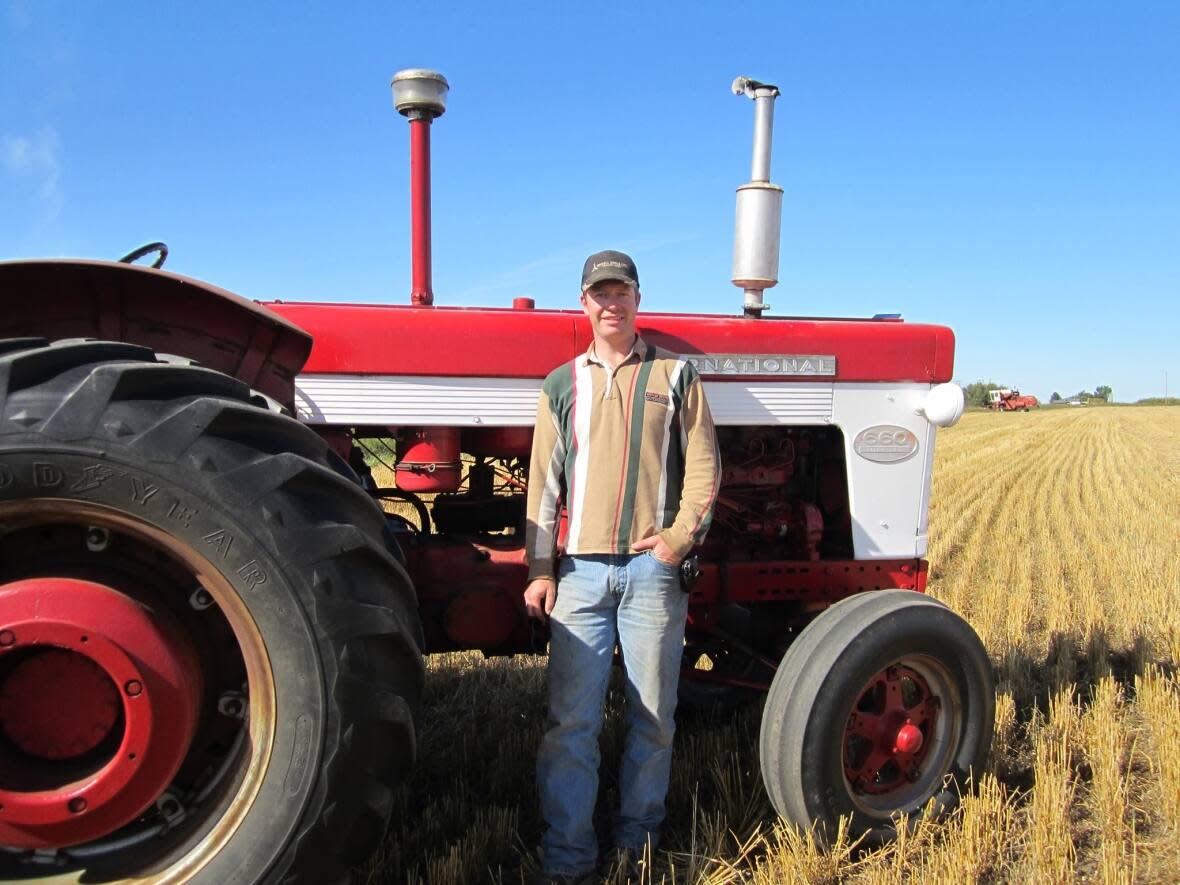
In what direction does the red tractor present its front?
to the viewer's right

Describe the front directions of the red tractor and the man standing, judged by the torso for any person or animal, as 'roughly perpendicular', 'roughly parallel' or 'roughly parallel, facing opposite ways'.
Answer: roughly perpendicular

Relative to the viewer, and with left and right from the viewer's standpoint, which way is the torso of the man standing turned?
facing the viewer

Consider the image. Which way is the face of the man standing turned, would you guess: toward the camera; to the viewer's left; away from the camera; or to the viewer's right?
toward the camera
